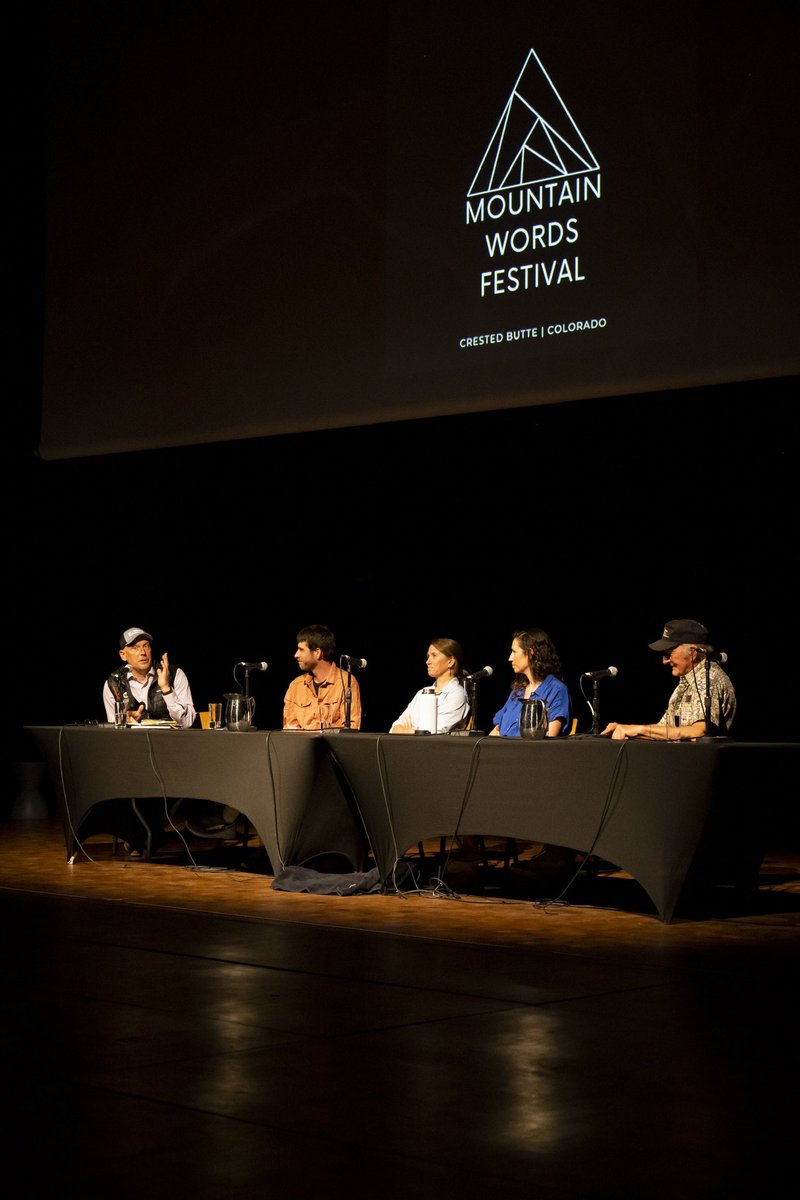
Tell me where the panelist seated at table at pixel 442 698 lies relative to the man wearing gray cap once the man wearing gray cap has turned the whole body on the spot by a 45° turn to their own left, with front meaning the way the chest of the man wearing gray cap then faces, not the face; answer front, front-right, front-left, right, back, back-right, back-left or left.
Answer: front

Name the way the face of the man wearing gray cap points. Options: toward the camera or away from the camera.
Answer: toward the camera

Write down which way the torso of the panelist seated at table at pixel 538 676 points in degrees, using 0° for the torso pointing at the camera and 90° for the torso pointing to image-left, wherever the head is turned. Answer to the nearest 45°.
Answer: approximately 45°

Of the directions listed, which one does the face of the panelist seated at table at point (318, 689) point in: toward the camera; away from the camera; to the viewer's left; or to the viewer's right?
to the viewer's left

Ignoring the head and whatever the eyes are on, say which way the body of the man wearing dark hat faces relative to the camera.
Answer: to the viewer's left

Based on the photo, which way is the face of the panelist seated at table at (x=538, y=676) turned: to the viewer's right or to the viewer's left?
to the viewer's left

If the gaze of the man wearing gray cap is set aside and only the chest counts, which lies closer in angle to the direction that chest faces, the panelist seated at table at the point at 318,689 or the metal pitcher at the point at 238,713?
the metal pitcher

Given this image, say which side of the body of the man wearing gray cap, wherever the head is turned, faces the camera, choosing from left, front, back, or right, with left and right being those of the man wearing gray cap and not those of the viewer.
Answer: front

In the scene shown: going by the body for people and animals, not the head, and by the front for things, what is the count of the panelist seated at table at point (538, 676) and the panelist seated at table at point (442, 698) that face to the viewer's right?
0

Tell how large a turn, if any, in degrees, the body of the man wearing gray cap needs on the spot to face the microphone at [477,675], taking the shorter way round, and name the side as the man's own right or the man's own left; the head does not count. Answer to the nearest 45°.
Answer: approximately 45° to the man's own left

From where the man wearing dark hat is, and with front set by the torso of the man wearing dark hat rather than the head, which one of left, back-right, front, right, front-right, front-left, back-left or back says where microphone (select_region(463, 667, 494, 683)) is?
front

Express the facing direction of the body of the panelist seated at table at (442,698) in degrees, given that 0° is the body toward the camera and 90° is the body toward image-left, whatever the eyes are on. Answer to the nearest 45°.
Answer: approximately 45°

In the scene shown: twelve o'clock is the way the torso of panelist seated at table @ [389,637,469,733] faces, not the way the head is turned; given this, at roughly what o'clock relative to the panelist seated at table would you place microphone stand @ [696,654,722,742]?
The microphone stand is roughly at 9 o'clock from the panelist seated at table.
